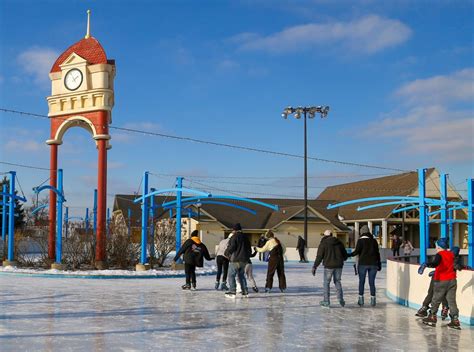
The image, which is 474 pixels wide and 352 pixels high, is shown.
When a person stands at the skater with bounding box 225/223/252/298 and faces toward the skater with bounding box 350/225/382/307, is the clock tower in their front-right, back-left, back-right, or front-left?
back-left

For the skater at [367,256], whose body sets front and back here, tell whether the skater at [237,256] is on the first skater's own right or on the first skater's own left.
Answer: on the first skater's own left

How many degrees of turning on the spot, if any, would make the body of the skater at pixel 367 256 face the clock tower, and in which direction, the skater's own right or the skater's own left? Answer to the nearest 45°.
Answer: approximately 45° to the skater's own left

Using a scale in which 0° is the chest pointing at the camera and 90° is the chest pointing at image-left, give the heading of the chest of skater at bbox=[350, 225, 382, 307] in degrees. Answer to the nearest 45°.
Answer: approximately 180°
